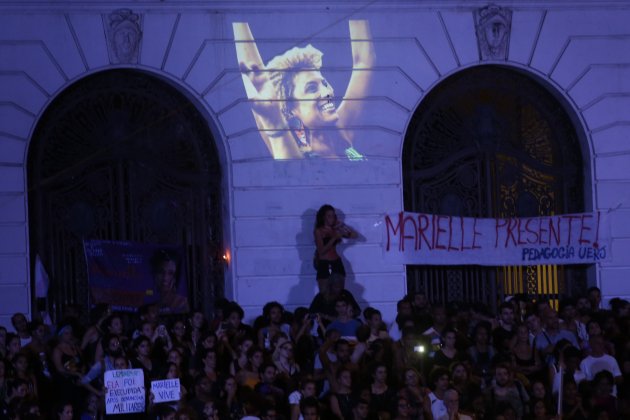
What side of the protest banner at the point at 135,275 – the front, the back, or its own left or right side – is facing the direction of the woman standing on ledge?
left

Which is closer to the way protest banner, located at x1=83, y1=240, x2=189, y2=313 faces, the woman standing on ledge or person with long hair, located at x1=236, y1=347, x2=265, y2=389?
the person with long hair

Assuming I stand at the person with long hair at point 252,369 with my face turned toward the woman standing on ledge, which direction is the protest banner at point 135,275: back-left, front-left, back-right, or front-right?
front-left

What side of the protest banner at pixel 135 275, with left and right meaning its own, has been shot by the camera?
front

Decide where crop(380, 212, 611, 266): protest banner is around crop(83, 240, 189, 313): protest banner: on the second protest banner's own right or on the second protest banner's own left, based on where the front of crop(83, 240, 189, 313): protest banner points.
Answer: on the second protest banner's own left

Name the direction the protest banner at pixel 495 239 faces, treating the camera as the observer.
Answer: facing the viewer

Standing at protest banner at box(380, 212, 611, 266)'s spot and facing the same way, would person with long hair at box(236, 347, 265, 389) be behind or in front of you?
in front

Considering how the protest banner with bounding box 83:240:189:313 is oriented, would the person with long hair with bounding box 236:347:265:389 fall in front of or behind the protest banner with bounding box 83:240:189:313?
in front

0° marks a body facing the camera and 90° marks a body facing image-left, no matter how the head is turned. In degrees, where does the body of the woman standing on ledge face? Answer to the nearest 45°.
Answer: approximately 315°

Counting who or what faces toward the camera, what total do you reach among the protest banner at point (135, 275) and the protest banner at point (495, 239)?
2

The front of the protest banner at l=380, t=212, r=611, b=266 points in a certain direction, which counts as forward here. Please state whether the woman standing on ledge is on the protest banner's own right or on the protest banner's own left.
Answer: on the protest banner's own right

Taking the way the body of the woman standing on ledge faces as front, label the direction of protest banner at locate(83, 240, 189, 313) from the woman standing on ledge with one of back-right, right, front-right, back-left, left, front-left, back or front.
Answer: back-right

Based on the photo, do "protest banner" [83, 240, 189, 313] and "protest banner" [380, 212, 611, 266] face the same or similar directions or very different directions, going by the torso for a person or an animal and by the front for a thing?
same or similar directions

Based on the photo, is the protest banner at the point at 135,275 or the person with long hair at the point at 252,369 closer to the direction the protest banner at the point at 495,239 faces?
the person with long hair
